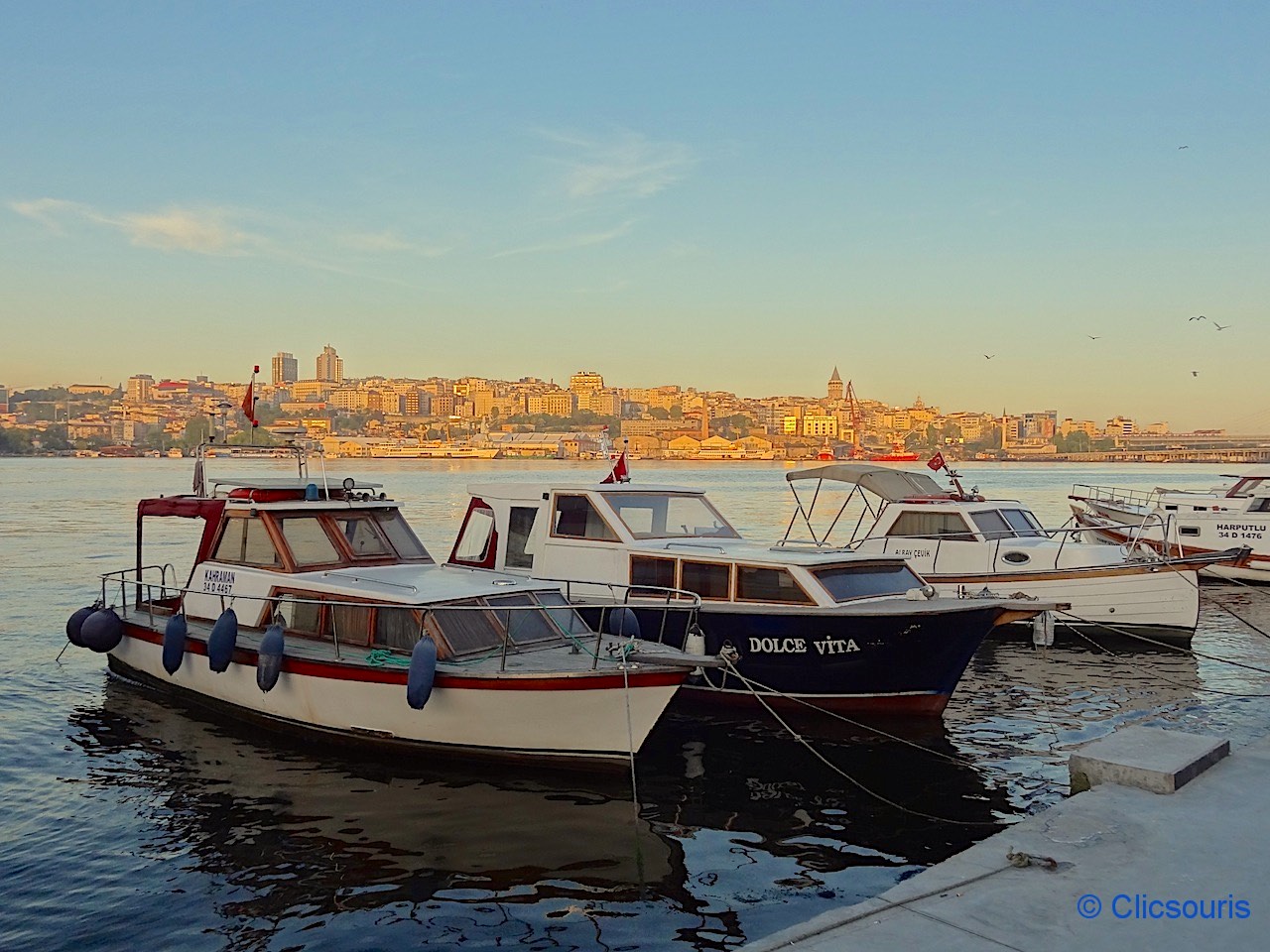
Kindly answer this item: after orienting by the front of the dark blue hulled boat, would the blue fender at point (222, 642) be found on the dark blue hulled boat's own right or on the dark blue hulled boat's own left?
on the dark blue hulled boat's own right

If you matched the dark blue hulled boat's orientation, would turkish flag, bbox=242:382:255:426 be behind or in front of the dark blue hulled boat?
behind

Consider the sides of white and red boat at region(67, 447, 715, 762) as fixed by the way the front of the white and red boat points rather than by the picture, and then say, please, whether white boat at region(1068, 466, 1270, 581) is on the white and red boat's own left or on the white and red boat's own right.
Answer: on the white and red boat's own left

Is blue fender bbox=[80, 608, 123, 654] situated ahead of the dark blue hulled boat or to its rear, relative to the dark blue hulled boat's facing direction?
to the rear

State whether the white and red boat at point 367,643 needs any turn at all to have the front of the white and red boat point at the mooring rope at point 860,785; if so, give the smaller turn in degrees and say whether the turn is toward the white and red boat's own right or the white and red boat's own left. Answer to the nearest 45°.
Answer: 0° — it already faces it

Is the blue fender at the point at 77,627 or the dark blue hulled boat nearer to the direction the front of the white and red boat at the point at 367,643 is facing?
the dark blue hulled boat

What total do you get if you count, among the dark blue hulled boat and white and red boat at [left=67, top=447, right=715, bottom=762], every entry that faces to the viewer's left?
0

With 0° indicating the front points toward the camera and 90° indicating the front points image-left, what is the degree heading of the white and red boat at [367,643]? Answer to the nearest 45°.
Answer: approximately 315°

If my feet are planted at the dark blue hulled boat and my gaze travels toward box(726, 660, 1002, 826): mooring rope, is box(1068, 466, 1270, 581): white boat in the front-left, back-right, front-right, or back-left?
back-left
